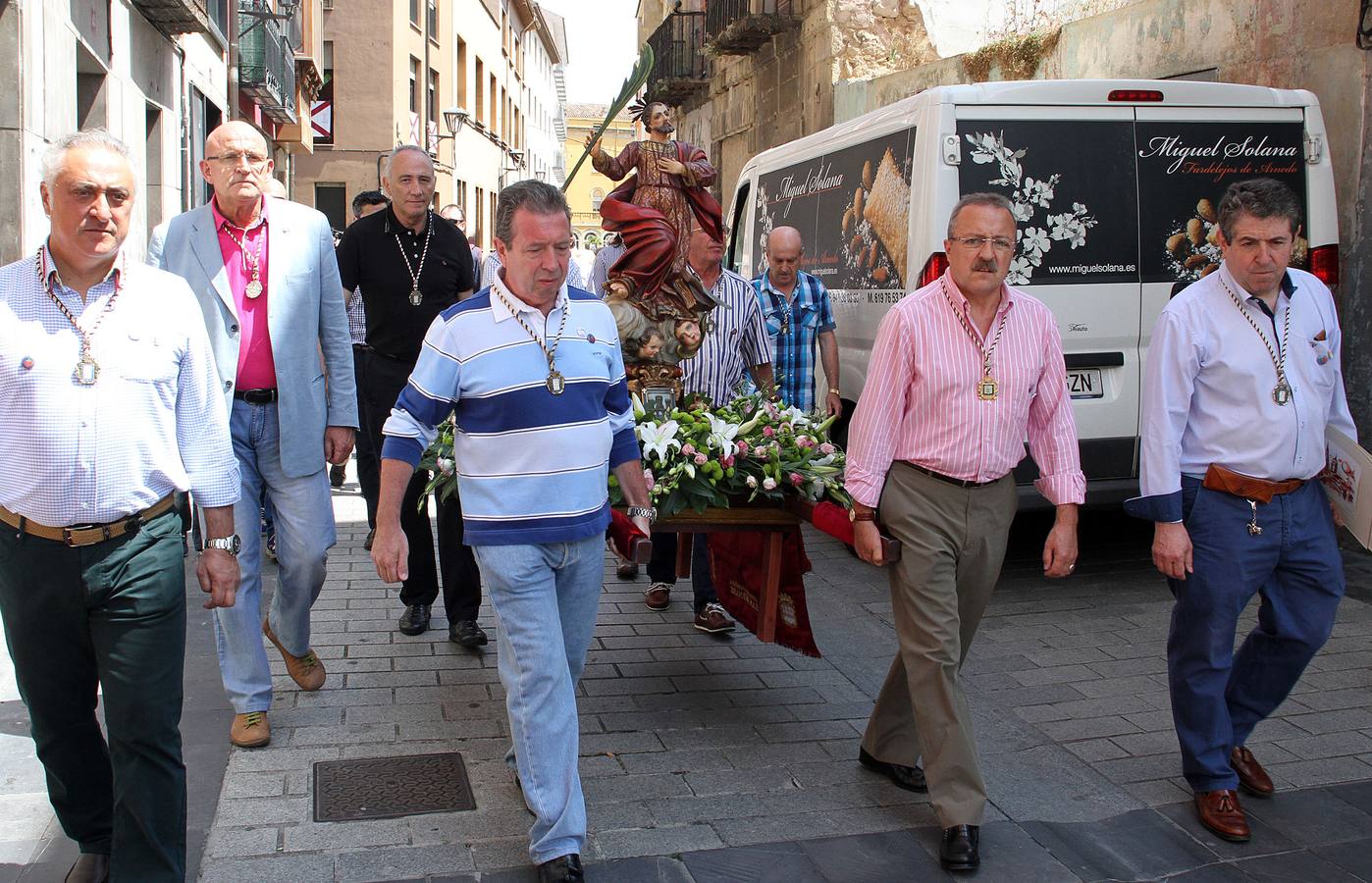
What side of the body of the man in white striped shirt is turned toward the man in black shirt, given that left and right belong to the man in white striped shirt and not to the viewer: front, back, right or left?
right

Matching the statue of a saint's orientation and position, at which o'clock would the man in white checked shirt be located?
The man in white checked shirt is roughly at 1 o'clock from the statue of a saint.

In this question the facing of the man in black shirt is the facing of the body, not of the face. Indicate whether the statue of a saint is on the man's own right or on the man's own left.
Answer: on the man's own left

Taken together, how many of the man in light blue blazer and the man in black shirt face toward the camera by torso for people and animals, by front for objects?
2

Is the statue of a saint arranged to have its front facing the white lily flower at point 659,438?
yes

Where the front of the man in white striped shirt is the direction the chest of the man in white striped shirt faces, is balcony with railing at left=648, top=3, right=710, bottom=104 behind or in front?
behind
